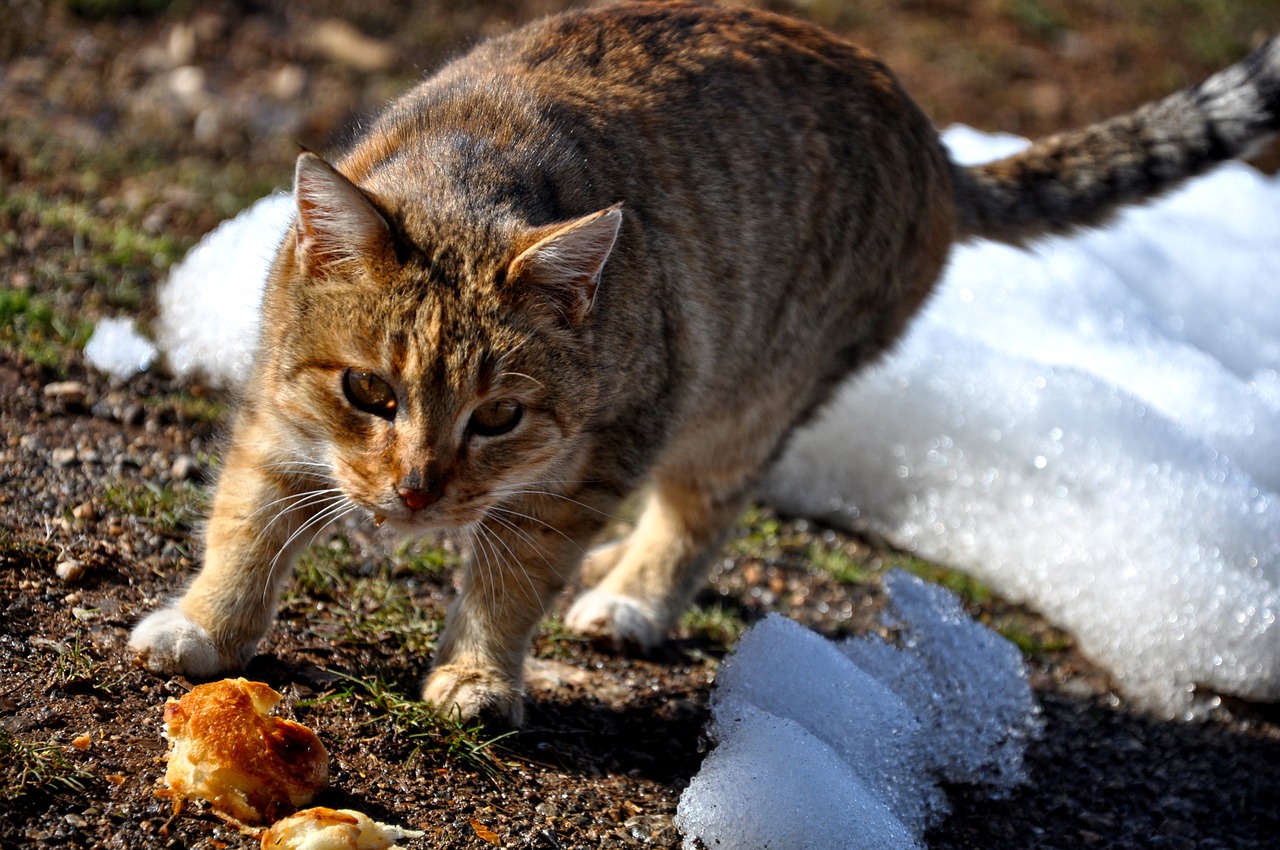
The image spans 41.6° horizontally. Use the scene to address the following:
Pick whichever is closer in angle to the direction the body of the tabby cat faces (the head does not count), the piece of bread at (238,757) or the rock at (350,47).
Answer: the piece of bread

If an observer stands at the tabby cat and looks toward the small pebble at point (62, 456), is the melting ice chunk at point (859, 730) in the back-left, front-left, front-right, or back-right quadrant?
back-left

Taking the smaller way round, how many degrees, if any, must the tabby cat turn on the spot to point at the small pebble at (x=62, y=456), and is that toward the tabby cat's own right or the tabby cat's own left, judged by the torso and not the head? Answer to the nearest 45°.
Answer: approximately 45° to the tabby cat's own right

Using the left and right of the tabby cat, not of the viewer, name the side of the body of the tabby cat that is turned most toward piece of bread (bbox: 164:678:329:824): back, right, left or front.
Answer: front

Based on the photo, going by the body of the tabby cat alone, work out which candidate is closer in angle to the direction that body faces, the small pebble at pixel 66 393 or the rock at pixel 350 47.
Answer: the small pebble

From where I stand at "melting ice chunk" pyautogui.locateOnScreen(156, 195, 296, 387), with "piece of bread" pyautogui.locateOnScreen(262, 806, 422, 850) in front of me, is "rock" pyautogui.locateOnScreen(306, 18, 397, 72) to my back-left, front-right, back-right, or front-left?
back-left

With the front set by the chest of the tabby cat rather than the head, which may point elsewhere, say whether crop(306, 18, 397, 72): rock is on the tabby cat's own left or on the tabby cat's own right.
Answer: on the tabby cat's own right

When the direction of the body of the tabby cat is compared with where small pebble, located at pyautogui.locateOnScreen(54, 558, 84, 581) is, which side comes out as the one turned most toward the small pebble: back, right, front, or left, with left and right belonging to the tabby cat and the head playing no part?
front

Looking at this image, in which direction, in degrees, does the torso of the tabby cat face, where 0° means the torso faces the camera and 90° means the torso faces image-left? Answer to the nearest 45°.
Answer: approximately 45°

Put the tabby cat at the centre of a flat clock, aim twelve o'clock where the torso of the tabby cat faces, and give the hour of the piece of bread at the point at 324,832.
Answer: The piece of bread is roughly at 11 o'clock from the tabby cat.

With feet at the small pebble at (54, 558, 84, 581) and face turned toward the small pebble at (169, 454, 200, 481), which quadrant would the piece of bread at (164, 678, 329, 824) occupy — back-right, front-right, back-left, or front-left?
back-right

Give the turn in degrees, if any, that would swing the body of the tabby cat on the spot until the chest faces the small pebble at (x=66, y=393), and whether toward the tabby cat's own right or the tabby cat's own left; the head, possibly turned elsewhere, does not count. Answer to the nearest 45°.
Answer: approximately 45° to the tabby cat's own right
